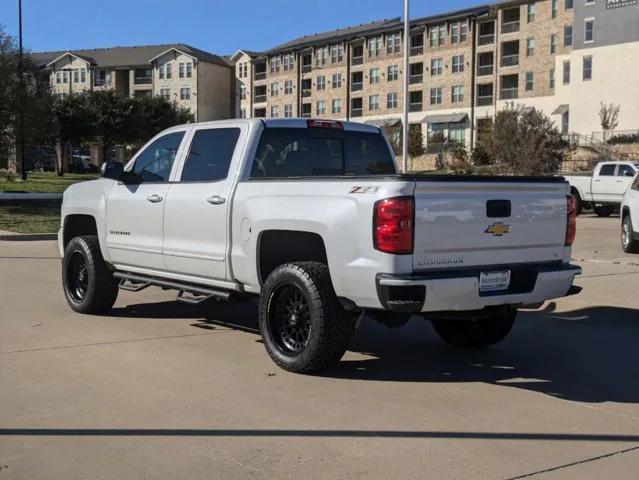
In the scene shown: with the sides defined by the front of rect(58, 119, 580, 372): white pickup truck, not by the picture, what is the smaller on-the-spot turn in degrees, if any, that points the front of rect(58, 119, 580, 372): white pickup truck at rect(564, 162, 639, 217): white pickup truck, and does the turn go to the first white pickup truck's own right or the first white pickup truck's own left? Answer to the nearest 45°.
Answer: approximately 90° to the first white pickup truck's own right

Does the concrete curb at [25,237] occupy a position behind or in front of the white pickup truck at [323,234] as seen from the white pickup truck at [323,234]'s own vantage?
in front

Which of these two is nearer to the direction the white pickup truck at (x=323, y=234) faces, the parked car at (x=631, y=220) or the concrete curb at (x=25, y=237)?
the concrete curb

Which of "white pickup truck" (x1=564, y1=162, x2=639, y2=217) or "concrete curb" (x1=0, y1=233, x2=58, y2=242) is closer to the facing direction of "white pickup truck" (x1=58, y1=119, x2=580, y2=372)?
the concrete curb

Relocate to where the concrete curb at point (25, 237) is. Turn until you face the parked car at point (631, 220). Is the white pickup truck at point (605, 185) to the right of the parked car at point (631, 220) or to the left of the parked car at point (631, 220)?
left

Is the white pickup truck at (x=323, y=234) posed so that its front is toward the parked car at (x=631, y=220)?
no

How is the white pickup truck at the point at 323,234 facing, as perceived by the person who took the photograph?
facing away from the viewer and to the left of the viewer
